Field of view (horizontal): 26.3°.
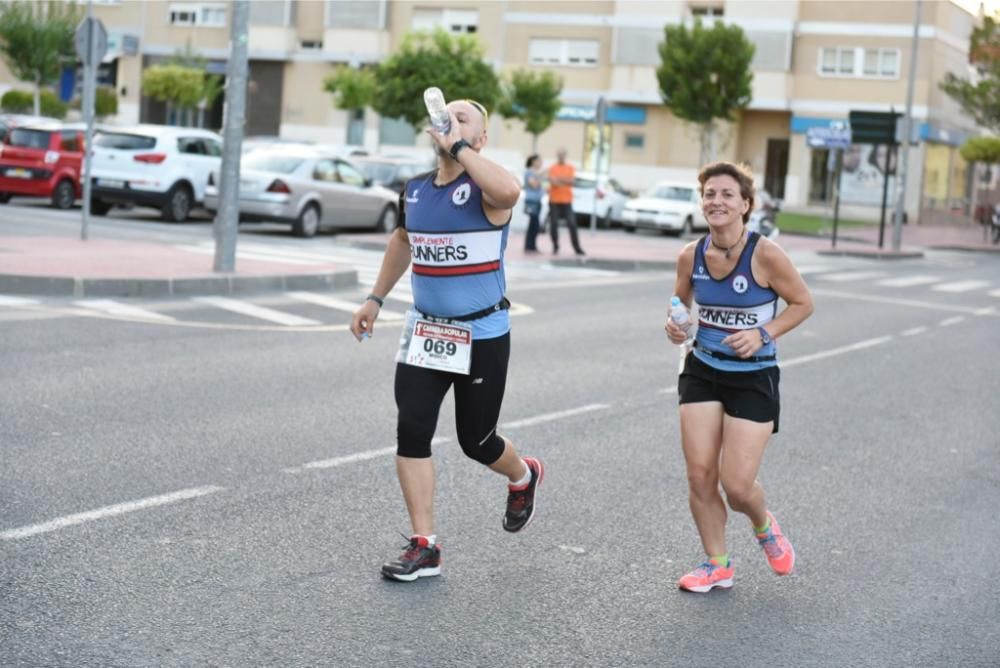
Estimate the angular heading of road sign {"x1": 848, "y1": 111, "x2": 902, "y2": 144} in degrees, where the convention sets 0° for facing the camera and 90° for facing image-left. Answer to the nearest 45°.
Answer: approximately 180°

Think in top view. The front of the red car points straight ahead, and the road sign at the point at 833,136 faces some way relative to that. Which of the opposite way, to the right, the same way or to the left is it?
the opposite way

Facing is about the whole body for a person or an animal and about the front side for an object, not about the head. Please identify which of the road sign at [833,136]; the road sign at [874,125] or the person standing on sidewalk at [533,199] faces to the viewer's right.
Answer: the person standing on sidewalk

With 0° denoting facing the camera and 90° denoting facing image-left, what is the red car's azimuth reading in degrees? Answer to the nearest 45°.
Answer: approximately 225°

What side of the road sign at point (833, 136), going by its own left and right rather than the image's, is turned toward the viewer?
front

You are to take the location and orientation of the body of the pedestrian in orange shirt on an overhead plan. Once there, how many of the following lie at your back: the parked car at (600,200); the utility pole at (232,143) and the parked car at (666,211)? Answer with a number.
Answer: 2

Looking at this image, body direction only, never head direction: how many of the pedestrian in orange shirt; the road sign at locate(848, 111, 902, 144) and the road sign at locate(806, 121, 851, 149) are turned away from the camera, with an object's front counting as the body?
1

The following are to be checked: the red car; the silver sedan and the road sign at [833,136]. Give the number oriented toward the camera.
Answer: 1

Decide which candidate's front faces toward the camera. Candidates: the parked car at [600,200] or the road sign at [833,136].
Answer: the road sign

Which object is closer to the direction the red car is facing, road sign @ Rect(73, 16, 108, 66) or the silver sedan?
the silver sedan

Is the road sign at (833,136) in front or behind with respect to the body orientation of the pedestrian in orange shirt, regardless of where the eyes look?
behind

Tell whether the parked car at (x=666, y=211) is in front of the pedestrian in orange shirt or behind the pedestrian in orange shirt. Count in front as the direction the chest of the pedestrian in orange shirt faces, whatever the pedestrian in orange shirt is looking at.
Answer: behind
